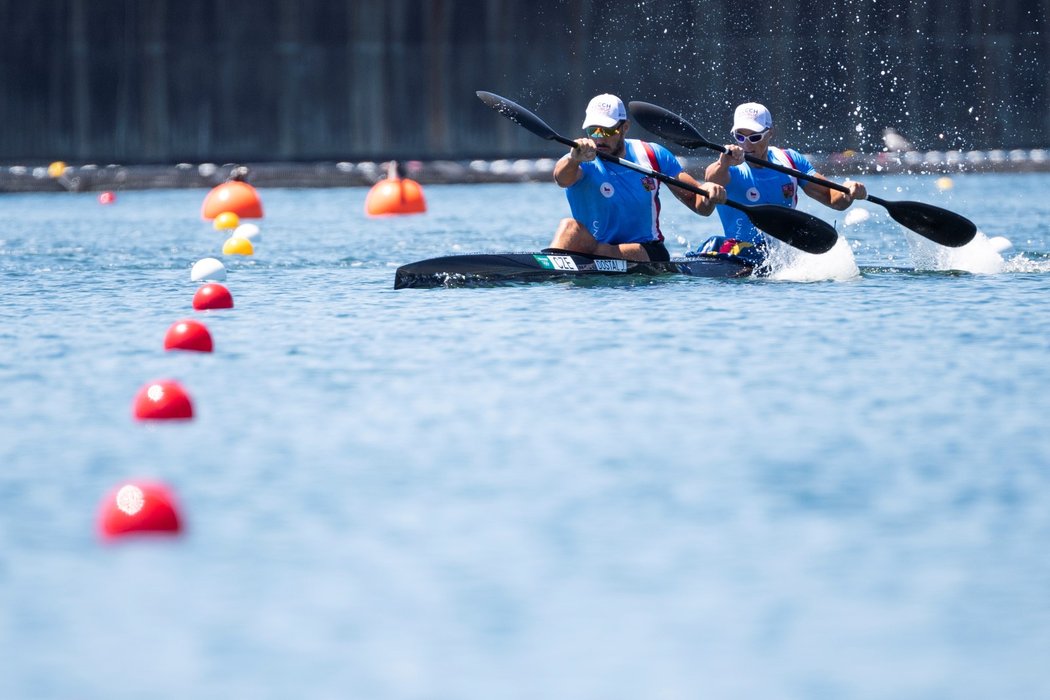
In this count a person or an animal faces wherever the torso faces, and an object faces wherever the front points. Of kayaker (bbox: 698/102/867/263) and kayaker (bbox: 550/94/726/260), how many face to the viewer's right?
0

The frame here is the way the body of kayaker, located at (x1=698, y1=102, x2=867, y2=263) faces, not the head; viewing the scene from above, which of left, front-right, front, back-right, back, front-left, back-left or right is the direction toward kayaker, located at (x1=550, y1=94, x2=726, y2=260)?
front

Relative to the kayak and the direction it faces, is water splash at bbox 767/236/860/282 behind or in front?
behind

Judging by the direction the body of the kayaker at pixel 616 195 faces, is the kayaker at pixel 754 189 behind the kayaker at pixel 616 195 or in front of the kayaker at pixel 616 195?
behind

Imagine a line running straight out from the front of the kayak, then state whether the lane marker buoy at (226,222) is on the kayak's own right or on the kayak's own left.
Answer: on the kayak's own right

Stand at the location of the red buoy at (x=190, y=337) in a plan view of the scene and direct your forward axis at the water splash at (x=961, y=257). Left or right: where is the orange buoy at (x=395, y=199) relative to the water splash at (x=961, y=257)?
left

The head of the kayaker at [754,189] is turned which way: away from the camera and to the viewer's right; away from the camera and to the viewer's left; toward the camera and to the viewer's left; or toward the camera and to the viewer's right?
toward the camera and to the viewer's left

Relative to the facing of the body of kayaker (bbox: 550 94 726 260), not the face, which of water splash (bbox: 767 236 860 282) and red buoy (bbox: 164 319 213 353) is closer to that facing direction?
the red buoy

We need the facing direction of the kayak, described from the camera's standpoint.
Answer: facing the viewer and to the left of the viewer

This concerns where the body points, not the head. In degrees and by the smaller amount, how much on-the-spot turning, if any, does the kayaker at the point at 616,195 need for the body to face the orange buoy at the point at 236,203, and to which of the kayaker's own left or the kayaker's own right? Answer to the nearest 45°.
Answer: approximately 90° to the kayaker's own right

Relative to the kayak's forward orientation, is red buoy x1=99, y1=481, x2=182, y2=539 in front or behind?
in front

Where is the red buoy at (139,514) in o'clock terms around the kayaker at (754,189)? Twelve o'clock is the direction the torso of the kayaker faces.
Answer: The red buoy is roughly at 11 o'clock from the kayaker.
